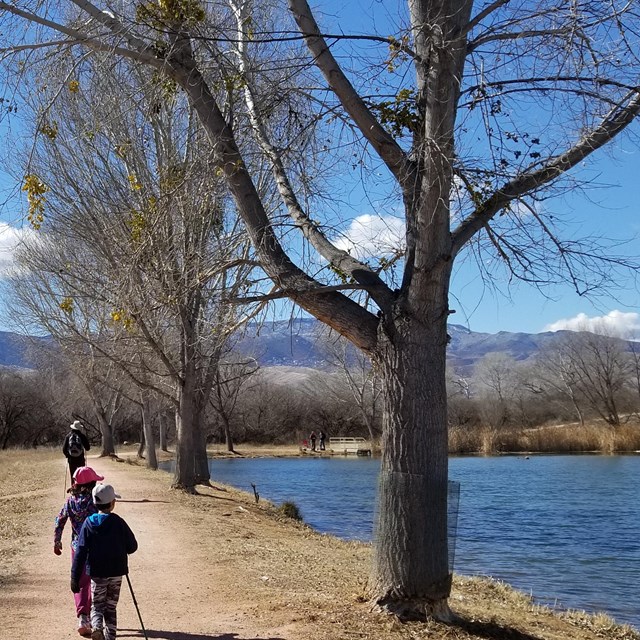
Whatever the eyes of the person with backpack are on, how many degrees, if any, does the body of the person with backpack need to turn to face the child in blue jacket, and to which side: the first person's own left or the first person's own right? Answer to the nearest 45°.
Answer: approximately 180°

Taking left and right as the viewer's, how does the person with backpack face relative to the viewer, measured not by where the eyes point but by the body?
facing away from the viewer

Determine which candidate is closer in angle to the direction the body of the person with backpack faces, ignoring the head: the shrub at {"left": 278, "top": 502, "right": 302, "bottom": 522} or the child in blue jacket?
the shrub
